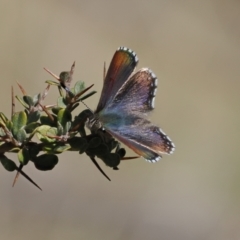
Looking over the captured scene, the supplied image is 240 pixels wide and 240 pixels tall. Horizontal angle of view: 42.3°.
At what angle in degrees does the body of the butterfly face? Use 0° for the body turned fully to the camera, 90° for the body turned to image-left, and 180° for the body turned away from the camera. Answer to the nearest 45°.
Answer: approximately 90°
